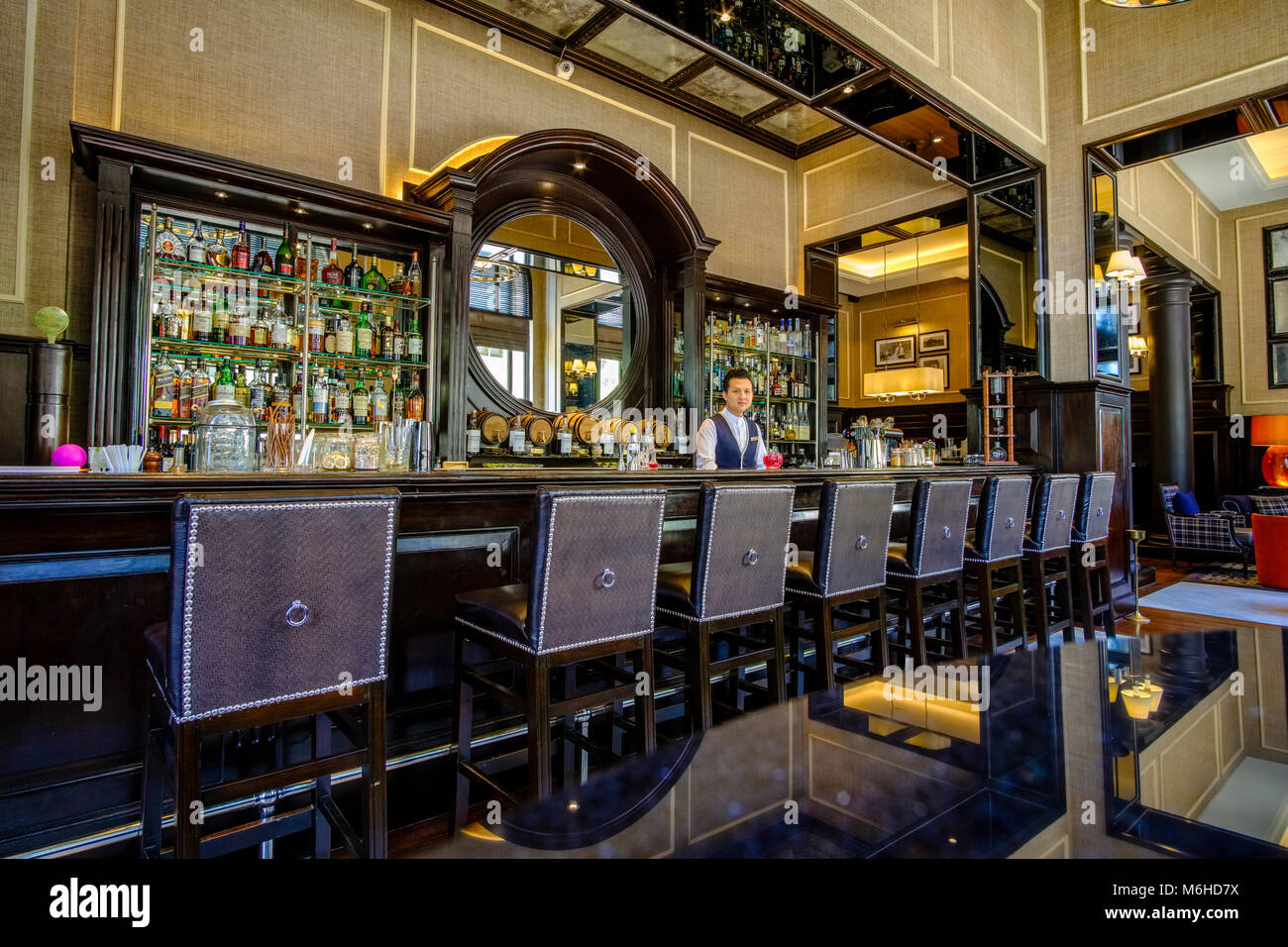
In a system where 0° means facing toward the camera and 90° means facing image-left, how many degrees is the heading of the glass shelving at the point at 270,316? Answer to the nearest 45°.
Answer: approximately 315°

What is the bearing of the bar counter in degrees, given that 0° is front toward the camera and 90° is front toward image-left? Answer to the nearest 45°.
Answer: approximately 315°

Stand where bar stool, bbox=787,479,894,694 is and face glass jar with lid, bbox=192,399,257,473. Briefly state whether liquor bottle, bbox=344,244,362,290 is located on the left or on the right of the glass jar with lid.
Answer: right

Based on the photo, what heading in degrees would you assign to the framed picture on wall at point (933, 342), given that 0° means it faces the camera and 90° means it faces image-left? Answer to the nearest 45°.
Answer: approximately 45°
